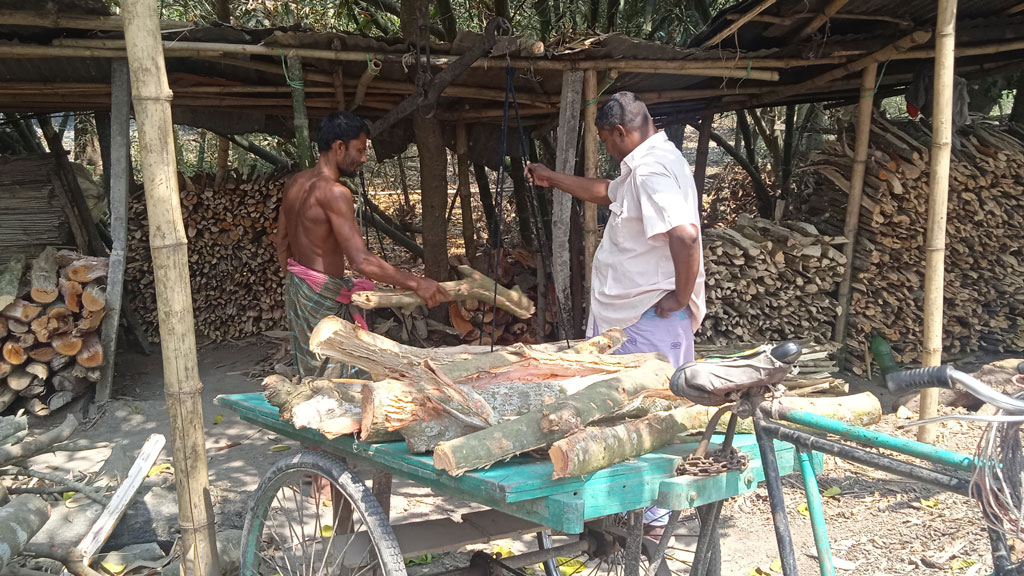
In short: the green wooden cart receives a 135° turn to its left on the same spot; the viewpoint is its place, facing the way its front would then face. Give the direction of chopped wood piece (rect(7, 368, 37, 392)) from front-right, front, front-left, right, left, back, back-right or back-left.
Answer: front-left

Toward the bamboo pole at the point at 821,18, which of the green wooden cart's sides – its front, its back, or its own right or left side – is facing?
left

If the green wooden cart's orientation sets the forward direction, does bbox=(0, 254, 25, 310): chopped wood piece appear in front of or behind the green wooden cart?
behind

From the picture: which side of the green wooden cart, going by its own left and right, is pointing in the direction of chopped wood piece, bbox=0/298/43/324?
back

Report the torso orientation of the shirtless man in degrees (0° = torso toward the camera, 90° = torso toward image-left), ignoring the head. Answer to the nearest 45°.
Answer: approximately 225°

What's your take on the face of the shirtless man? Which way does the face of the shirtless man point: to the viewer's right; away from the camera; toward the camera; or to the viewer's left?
to the viewer's right

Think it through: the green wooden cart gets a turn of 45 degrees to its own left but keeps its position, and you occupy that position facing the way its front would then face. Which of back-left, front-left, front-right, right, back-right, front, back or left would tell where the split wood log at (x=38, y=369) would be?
back-left

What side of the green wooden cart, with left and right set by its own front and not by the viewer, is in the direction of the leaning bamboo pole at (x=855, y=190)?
left

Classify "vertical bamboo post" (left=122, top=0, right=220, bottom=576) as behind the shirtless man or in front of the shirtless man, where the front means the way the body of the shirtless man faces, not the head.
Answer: behind

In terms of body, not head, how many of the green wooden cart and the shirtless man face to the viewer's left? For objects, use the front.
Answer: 0

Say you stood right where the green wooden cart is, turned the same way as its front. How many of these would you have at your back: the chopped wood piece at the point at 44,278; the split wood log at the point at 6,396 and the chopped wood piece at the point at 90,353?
3

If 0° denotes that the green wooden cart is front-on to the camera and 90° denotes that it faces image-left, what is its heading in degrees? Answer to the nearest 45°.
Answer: approximately 315°

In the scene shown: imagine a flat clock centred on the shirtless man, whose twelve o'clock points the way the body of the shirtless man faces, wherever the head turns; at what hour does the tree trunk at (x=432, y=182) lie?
The tree trunk is roughly at 11 o'clock from the shirtless man.
